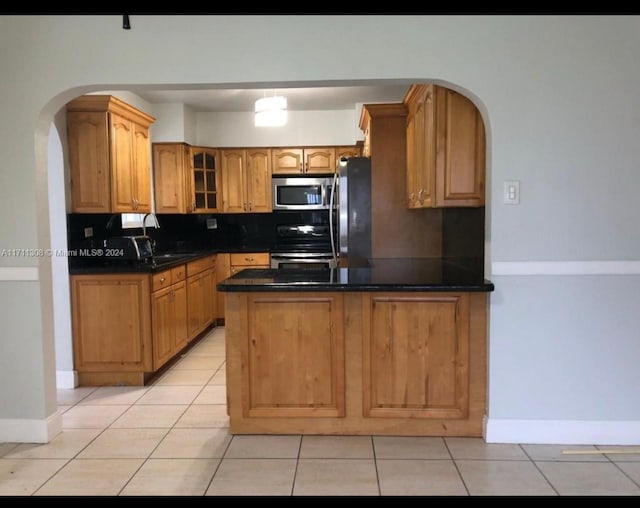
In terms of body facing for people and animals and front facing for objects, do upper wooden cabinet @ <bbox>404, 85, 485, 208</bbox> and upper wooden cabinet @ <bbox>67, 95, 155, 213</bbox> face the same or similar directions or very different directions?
very different directions

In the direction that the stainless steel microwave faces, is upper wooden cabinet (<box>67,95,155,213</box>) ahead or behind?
ahead

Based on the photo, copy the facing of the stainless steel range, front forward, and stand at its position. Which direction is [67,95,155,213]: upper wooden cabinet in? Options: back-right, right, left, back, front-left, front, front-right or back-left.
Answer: front-right

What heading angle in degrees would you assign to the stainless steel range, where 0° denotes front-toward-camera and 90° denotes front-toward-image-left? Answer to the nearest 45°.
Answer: approximately 0°

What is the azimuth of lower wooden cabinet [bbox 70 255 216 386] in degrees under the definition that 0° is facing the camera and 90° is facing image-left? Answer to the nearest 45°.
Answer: approximately 270°

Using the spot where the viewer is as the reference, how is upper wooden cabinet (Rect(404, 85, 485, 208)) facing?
facing to the left of the viewer

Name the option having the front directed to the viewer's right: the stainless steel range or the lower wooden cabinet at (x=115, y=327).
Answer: the lower wooden cabinet

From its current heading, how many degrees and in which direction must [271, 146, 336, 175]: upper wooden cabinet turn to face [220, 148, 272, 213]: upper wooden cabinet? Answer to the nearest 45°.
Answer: approximately 90° to its right

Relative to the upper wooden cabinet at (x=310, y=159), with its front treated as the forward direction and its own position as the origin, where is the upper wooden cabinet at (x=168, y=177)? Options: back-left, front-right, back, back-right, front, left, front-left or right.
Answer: right

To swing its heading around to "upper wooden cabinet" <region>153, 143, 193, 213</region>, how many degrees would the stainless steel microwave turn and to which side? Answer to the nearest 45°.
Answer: approximately 90° to its right

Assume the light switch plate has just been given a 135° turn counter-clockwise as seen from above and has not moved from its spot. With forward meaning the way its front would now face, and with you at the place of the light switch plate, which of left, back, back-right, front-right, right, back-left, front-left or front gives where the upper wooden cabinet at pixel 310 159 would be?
left

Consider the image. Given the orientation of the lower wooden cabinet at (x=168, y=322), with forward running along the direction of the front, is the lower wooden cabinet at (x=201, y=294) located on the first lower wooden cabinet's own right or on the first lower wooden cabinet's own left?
on the first lower wooden cabinet's own left

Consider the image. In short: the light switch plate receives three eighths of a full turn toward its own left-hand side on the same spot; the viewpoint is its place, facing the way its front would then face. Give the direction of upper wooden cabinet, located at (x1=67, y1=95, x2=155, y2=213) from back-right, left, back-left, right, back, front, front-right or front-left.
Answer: back-left
